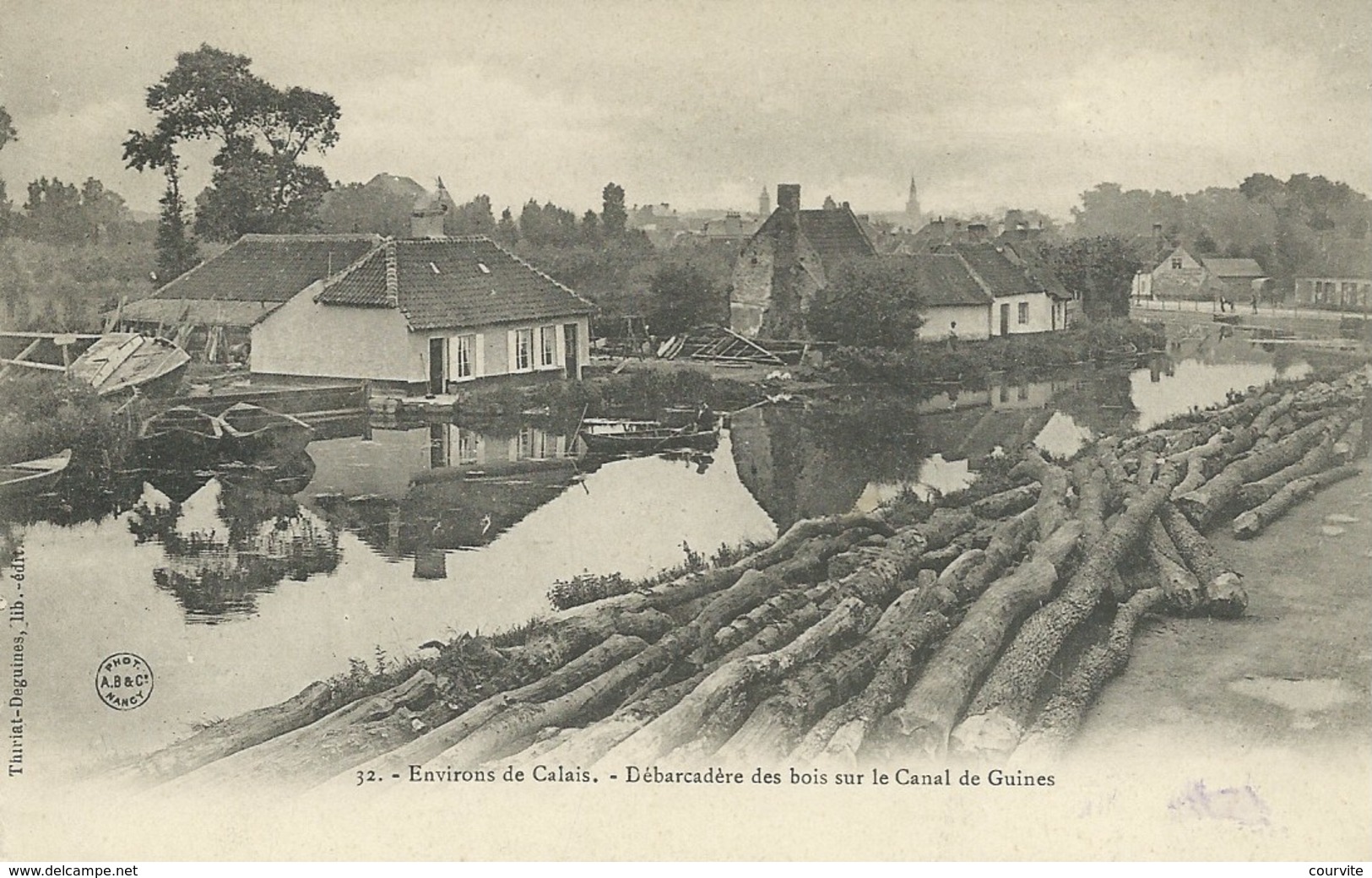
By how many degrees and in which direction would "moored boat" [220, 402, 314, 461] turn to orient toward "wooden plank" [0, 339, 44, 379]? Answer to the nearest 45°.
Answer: approximately 180°

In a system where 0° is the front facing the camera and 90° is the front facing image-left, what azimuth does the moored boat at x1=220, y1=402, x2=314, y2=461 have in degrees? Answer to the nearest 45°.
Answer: approximately 270°

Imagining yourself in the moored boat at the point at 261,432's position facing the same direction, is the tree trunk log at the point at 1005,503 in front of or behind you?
in front

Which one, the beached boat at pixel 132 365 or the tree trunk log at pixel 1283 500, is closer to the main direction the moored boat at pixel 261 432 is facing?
the tree trunk log

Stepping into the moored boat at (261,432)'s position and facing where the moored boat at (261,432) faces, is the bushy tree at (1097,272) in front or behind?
in front

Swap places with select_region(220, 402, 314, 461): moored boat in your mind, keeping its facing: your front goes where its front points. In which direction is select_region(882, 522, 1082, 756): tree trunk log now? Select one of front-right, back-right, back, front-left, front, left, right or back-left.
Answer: front-right

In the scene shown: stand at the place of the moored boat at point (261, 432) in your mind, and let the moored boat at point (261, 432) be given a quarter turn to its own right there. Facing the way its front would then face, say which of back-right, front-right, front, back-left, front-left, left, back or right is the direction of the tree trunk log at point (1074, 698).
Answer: front-left

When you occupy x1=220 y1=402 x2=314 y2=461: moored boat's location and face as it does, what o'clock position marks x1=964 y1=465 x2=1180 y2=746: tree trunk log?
The tree trunk log is roughly at 1 o'clock from the moored boat.
